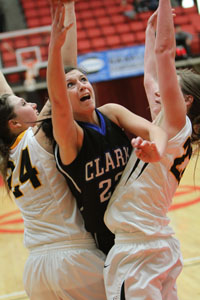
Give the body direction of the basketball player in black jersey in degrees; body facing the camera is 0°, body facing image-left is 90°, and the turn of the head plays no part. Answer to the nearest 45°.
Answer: approximately 315°

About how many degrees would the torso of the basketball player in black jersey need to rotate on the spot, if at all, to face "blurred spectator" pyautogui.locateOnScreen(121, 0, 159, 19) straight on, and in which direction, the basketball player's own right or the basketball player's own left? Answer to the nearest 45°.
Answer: approximately 135° to the basketball player's own left

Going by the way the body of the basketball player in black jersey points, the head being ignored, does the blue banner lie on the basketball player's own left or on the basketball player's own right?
on the basketball player's own left

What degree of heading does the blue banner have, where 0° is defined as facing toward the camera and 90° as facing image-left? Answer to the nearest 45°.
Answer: approximately 0°

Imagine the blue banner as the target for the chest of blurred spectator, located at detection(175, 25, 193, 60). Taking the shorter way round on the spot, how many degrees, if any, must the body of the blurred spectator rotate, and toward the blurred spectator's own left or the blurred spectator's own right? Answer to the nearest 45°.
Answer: approximately 45° to the blurred spectator's own right

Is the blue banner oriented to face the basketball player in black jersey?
yes

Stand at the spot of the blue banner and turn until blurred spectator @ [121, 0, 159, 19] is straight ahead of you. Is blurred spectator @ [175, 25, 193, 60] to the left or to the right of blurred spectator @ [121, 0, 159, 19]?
right

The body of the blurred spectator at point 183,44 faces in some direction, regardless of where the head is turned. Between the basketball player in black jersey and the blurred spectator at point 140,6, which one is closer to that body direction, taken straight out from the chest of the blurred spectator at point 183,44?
the basketball player in black jersey

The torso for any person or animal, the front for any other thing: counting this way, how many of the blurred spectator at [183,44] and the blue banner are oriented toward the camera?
2

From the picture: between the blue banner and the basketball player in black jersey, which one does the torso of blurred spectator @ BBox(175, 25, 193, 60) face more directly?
the basketball player in black jersey

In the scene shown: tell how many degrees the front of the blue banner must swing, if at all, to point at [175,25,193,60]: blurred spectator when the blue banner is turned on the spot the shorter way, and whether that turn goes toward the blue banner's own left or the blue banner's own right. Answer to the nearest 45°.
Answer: approximately 90° to the blue banner's own left

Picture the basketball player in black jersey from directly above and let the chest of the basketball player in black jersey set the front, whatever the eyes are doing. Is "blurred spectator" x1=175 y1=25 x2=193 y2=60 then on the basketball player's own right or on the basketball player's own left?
on the basketball player's own left

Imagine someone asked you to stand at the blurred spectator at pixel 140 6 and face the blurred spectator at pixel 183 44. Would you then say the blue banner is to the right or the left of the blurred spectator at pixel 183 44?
right
